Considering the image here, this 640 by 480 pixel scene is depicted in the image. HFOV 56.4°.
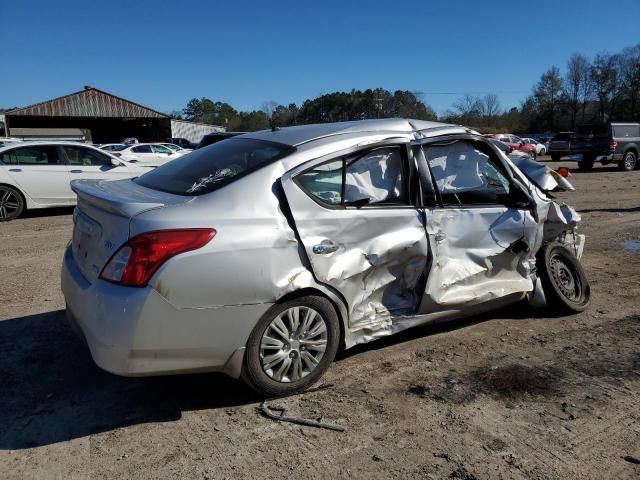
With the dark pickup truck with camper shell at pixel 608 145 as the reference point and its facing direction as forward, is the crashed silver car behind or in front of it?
behind

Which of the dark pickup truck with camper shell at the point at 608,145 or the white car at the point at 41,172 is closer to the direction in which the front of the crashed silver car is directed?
the dark pickup truck with camper shell

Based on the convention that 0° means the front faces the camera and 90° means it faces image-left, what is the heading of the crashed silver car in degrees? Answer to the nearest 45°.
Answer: approximately 225°

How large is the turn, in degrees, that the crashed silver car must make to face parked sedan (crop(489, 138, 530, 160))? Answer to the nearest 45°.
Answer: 0° — it already faces it

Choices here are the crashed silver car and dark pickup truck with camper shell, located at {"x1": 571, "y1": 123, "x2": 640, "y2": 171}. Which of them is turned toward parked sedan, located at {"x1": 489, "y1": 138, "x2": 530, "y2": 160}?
the crashed silver car

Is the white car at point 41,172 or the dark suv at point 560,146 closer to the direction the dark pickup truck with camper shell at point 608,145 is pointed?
the dark suv

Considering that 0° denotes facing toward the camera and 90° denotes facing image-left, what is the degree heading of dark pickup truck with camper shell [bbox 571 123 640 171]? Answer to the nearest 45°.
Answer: approximately 225°
